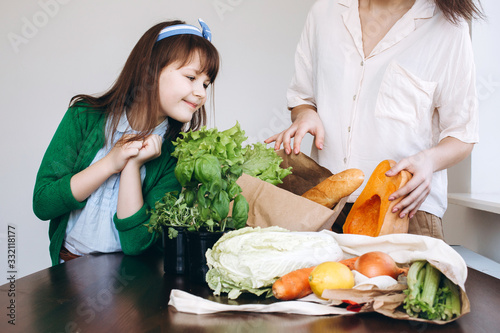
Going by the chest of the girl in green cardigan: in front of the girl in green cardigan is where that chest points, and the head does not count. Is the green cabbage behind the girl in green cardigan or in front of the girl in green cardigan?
in front

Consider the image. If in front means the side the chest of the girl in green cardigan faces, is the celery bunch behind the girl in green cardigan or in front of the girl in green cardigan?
in front

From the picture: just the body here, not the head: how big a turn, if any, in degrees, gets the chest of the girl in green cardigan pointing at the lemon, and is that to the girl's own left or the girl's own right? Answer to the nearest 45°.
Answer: approximately 45° to the girl's own right

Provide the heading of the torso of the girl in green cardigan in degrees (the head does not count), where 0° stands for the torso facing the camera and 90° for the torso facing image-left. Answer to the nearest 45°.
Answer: approximately 315°
